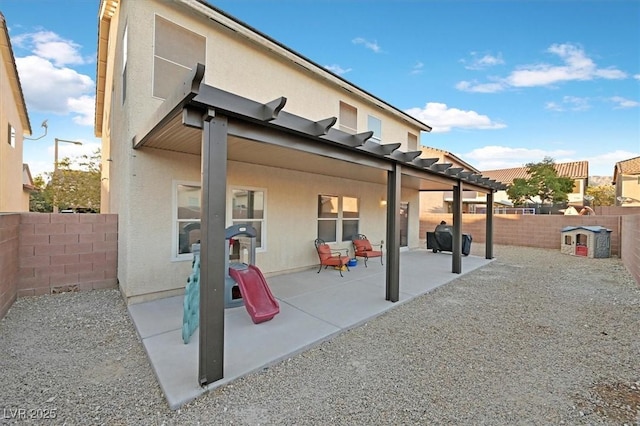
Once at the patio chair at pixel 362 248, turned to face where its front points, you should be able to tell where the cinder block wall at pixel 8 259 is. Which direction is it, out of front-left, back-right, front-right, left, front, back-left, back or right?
right

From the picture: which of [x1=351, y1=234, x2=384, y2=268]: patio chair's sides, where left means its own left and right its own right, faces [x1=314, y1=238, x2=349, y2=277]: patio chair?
right

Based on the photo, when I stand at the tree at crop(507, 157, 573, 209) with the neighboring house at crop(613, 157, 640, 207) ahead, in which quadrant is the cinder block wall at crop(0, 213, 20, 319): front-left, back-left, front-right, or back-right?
back-right

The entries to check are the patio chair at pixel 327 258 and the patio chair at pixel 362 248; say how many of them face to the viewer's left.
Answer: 0

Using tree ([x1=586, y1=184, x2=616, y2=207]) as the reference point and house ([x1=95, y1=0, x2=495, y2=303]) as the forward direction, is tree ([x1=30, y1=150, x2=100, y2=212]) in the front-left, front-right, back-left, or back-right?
front-right

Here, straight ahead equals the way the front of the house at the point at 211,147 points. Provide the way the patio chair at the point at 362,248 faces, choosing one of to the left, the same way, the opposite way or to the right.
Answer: the opposite way

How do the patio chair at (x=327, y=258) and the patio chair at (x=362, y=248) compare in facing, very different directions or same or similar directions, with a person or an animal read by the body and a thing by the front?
same or similar directions

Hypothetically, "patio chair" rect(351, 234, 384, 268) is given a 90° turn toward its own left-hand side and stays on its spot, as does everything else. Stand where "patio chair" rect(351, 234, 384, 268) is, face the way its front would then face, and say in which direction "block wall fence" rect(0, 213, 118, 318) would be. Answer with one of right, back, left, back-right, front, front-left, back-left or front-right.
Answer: back

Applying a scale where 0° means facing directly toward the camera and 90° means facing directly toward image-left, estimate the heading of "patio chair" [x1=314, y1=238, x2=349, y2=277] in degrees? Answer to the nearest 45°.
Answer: approximately 315°

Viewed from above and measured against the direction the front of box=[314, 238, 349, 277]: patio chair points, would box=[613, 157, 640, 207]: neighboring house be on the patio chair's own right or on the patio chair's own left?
on the patio chair's own left

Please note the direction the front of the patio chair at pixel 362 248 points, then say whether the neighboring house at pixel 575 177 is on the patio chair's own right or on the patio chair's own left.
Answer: on the patio chair's own left

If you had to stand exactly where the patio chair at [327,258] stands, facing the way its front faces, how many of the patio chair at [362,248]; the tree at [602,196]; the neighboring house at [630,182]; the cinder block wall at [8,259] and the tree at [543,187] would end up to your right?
1

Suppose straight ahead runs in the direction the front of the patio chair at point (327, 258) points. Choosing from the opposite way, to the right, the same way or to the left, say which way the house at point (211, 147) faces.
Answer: the opposite way
